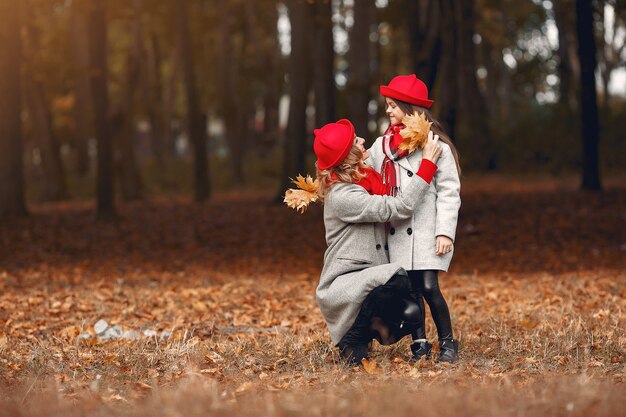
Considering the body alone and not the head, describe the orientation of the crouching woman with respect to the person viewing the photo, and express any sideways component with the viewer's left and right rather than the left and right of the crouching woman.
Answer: facing to the right of the viewer

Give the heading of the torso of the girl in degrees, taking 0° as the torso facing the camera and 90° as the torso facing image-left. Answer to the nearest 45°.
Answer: approximately 45°
